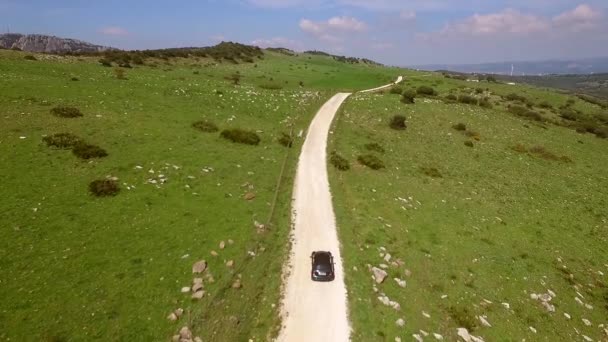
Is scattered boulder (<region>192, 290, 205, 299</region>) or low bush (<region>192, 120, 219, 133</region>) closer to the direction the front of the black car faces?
the low bush

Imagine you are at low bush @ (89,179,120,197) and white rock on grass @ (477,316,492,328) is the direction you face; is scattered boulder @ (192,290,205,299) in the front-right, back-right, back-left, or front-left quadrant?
front-right

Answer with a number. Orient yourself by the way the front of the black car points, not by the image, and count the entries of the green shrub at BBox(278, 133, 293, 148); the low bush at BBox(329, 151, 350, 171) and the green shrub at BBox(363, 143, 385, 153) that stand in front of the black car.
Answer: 3

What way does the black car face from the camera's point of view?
away from the camera

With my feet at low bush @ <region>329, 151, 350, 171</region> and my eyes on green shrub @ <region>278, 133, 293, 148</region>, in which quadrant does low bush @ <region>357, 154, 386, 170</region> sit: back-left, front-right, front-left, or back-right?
back-right

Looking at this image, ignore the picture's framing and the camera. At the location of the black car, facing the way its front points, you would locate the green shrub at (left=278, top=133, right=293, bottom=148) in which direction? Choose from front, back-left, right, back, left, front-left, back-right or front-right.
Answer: front

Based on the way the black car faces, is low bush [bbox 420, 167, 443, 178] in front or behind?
in front

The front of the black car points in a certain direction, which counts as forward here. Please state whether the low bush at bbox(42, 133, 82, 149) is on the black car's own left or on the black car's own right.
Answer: on the black car's own left

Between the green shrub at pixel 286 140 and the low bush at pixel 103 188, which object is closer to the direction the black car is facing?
the green shrub

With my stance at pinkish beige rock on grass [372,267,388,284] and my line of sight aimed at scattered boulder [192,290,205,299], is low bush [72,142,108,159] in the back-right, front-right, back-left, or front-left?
front-right

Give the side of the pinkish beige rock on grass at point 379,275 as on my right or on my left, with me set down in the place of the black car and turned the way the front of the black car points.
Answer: on my right

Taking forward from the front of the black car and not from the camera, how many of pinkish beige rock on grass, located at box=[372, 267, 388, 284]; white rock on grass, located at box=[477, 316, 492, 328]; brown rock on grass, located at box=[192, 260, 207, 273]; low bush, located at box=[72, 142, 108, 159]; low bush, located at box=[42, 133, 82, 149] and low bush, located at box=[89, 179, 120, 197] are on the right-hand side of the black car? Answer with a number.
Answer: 2

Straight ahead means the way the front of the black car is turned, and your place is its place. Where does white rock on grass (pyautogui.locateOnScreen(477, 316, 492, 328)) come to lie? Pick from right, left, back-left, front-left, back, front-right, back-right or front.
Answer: right

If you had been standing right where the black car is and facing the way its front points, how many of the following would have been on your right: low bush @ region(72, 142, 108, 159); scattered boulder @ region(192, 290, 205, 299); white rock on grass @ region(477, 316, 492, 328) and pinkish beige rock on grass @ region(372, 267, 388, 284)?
2

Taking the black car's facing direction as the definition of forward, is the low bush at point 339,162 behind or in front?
in front

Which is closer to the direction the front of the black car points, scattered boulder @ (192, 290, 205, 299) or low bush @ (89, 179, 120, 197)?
the low bush

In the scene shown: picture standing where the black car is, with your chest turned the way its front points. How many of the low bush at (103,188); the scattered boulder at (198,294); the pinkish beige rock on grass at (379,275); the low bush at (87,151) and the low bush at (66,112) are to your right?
1

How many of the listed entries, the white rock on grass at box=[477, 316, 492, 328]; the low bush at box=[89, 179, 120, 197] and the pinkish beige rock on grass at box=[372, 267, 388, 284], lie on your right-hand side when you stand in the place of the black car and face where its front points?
2

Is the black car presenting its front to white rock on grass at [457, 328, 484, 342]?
no

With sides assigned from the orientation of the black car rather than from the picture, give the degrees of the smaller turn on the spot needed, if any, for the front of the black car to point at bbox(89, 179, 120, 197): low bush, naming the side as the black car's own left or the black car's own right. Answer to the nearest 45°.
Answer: approximately 90° to the black car's own left

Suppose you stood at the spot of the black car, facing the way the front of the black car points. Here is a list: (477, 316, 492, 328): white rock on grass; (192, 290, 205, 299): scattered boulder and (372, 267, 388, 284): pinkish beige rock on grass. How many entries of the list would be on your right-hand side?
2

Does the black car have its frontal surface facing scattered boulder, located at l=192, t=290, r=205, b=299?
no
